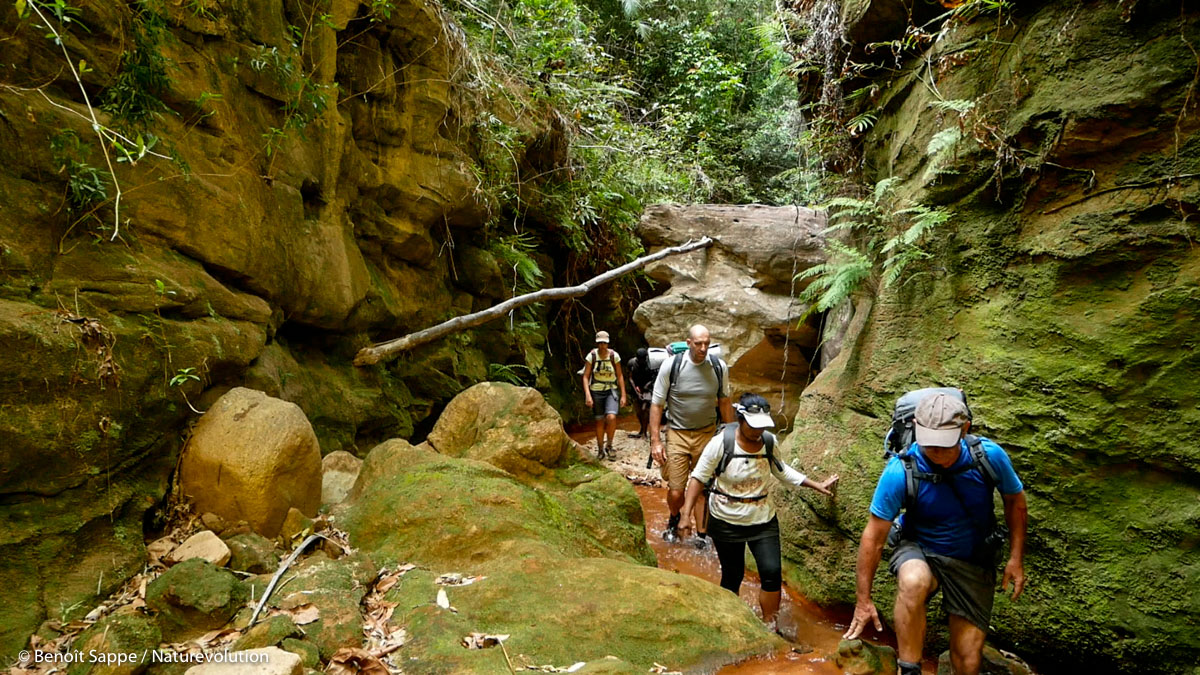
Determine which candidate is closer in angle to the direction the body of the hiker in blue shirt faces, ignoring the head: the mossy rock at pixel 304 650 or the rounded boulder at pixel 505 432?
the mossy rock

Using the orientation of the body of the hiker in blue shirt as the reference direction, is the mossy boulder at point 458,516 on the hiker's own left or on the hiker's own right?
on the hiker's own right

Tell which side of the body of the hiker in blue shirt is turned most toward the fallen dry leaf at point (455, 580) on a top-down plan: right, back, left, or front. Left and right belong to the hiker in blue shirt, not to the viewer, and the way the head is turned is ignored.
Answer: right

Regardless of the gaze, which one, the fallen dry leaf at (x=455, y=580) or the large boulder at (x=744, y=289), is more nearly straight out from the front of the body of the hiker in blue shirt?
the fallen dry leaf

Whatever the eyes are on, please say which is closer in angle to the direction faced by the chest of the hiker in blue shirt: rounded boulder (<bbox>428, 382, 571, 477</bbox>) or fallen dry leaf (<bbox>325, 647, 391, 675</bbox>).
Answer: the fallen dry leaf

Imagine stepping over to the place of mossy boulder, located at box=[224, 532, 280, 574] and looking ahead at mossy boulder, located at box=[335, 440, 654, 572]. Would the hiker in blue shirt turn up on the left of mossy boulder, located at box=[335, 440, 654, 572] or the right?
right

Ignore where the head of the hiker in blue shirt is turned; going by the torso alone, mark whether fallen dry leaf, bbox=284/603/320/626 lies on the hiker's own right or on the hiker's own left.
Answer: on the hiker's own right

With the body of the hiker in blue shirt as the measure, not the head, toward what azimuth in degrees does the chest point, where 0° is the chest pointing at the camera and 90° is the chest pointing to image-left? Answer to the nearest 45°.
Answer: approximately 0°

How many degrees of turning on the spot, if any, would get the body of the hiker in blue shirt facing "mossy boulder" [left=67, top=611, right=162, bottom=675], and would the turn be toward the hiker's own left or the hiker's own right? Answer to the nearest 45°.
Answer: approximately 45° to the hiker's own right

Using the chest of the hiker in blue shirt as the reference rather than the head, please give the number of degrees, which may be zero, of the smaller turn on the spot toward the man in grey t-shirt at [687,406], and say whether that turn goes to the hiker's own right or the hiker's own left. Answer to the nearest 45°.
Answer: approximately 135° to the hiker's own right

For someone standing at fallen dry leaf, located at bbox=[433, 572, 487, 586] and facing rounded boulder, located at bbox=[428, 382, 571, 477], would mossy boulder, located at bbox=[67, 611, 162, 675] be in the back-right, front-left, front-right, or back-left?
back-left
